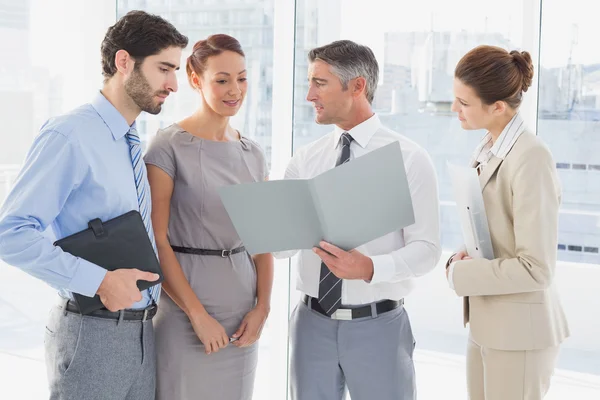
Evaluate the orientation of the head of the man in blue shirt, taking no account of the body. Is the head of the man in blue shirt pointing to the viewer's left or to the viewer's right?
to the viewer's right

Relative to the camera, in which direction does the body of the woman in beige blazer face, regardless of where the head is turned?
to the viewer's left

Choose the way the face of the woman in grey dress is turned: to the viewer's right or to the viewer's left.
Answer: to the viewer's right

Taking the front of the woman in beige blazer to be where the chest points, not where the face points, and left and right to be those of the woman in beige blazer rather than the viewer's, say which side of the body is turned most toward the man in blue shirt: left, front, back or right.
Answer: front

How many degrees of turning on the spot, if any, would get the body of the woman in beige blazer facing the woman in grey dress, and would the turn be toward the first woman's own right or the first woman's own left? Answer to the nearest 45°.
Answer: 0° — they already face them

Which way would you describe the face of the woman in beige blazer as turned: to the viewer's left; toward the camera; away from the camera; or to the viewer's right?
to the viewer's left
